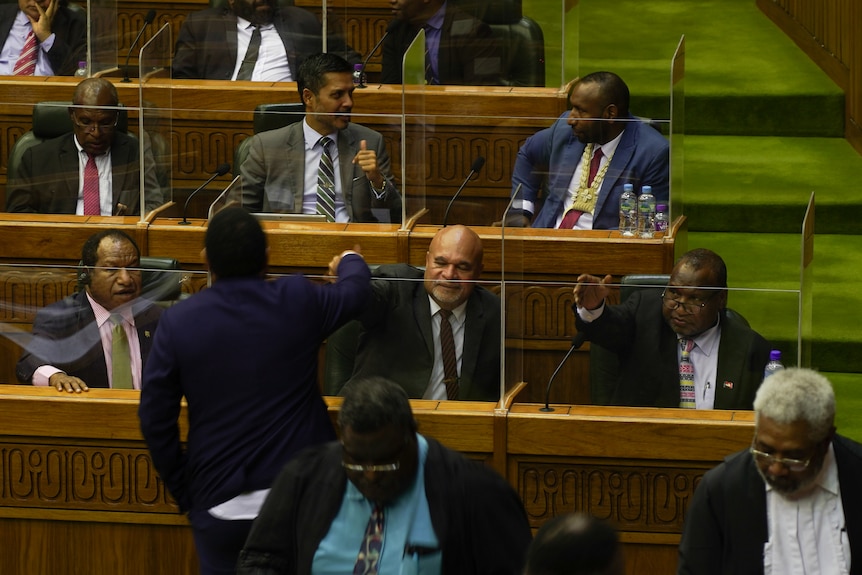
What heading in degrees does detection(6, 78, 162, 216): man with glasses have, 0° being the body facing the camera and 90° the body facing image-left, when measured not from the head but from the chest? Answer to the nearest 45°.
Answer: approximately 0°

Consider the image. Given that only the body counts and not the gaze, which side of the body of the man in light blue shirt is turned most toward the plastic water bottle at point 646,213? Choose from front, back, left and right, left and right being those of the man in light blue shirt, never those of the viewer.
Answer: back

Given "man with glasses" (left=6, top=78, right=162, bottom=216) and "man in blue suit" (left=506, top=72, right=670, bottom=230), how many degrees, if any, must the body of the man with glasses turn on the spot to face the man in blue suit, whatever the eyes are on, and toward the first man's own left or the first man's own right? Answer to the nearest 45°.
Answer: approximately 45° to the first man's own left

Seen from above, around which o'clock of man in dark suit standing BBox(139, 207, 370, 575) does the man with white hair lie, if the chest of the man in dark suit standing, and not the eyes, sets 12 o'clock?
The man with white hair is roughly at 4 o'clock from the man in dark suit standing.

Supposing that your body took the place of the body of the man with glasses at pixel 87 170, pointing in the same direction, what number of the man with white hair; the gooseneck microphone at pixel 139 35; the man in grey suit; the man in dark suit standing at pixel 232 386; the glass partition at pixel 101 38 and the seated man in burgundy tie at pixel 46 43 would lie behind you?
3

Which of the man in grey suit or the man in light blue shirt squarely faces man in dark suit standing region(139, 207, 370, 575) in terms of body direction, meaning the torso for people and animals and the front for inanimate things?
the man in grey suit

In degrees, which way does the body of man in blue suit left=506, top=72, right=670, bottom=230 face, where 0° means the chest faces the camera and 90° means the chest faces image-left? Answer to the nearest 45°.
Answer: approximately 45°

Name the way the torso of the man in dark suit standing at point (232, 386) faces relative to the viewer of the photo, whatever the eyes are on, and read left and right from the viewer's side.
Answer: facing away from the viewer

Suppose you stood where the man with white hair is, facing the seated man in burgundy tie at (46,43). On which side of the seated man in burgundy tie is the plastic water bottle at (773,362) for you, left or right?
right

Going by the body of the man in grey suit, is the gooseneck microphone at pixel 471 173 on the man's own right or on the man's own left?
on the man's own left
